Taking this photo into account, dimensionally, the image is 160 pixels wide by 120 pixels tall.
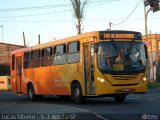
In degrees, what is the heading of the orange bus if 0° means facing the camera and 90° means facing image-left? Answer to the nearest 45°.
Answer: approximately 315°
